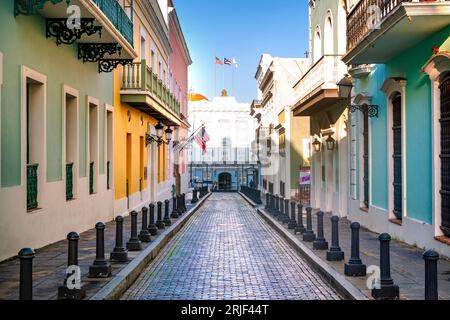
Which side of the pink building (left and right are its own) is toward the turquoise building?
right

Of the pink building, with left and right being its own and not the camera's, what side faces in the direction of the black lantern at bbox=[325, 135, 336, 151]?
right

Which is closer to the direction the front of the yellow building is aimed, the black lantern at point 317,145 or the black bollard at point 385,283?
the black lantern

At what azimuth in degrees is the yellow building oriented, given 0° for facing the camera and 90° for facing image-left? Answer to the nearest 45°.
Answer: approximately 270°

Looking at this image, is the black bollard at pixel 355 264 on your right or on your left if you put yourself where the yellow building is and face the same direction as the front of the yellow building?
on your right

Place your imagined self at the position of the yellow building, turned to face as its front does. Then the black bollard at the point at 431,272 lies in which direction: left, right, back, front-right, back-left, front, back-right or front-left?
right

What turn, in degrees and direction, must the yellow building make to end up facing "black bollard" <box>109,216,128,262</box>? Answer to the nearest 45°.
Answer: approximately 90° to its right

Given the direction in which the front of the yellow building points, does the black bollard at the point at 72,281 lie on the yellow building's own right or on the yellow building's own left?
on the yellow building's own right

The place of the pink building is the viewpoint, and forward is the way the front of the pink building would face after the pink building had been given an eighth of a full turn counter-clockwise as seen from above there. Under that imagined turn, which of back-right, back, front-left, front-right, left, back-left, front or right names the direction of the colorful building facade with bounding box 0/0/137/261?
back-right

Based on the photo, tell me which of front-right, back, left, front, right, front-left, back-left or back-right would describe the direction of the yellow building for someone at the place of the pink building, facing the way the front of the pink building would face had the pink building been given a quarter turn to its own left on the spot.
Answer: back

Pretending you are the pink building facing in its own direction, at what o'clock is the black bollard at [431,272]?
The black bollard is roughly at 3 o'clock from the pink building.

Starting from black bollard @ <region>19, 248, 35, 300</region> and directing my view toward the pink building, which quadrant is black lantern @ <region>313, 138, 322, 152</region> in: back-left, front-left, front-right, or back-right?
front-right

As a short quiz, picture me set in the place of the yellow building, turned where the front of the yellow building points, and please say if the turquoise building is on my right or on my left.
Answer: on my right

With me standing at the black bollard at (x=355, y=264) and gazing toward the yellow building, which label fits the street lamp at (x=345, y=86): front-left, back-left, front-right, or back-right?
front-right

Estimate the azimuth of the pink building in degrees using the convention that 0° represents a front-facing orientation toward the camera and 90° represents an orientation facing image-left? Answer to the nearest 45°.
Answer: approximately 270°

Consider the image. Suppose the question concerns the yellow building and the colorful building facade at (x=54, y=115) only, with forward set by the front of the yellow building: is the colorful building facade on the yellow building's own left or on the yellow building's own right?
on the yellow building's own right

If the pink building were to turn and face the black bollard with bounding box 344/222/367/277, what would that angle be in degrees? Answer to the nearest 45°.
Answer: approximately 90° to its right

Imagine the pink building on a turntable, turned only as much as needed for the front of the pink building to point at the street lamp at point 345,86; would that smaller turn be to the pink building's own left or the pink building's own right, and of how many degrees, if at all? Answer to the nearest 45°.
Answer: approximately 90° to the pink building's own right

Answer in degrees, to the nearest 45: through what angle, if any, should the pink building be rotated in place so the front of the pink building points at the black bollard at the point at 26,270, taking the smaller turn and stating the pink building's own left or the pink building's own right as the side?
approximately 90° to the pink building's own right

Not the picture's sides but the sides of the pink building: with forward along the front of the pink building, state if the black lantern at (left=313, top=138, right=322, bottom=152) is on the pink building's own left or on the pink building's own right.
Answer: on the pink building's own right

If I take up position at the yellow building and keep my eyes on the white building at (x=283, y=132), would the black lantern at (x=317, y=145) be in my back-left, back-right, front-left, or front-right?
front-right
